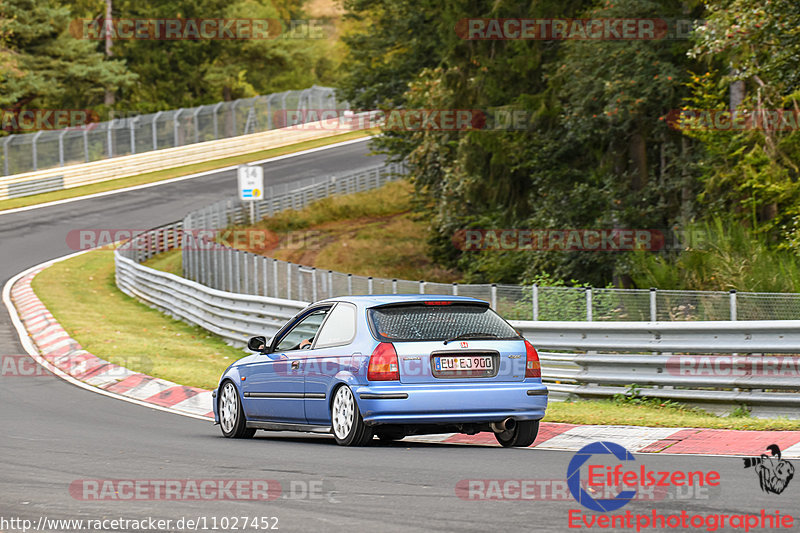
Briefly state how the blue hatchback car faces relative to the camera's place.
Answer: facing away from the viewer and to the left of the viewer

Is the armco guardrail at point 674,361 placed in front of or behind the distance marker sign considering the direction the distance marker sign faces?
in front

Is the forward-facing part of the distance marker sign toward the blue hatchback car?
yes

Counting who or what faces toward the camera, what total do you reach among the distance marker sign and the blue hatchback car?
1

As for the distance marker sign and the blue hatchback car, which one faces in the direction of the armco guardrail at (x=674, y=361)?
the distance marker sign

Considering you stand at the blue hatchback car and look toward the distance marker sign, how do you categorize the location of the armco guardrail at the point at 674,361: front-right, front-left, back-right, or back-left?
front-right

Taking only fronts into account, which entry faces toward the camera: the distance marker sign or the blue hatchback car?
the distance marker sign

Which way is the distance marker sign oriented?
toward the camera

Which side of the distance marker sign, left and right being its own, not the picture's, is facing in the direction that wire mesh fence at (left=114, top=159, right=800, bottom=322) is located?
front

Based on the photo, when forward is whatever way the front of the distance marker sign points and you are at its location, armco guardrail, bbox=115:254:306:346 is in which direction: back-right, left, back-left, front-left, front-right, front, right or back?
front
